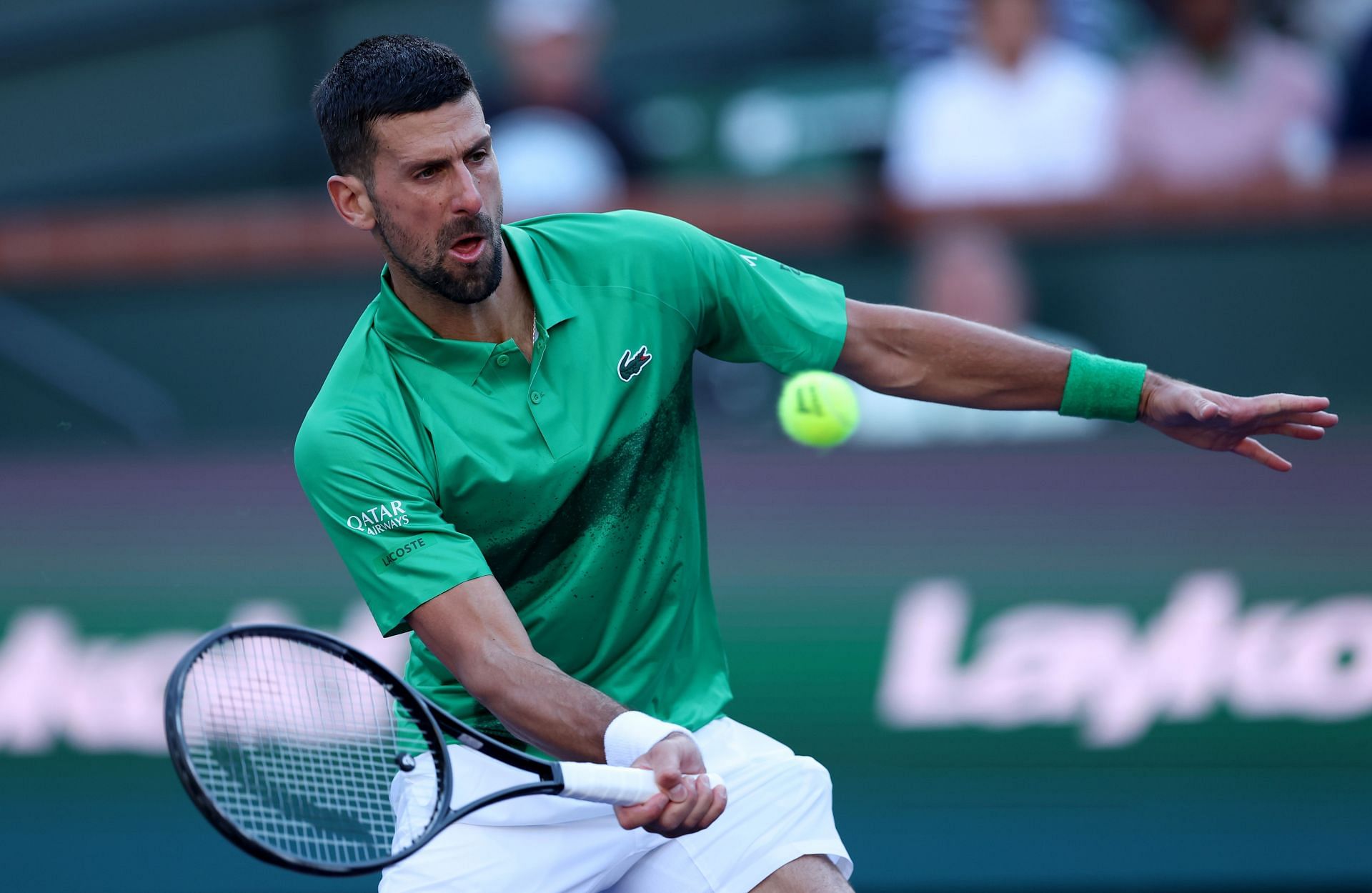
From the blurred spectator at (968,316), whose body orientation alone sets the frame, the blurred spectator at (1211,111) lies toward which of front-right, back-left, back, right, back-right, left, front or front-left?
back-left

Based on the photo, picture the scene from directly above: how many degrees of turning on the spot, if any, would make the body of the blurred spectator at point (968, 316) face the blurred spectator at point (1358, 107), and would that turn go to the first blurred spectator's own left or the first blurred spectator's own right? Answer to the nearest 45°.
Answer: approximately 135° to the first blurred spectator's own left

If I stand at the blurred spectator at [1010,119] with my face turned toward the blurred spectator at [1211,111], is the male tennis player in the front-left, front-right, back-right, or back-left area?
back-right

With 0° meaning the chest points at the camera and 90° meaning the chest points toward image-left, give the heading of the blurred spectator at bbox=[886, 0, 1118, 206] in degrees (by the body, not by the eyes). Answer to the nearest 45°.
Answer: approximately 0°

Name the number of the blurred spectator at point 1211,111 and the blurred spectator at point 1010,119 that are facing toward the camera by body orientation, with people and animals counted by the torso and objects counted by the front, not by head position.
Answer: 2

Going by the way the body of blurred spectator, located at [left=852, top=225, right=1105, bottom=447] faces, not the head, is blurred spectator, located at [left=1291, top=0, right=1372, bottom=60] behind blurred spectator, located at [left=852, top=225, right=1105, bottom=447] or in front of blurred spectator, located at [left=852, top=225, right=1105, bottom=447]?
behind

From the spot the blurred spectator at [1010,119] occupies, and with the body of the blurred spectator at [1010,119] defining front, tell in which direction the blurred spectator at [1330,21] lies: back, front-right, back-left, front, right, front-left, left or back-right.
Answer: back-left
